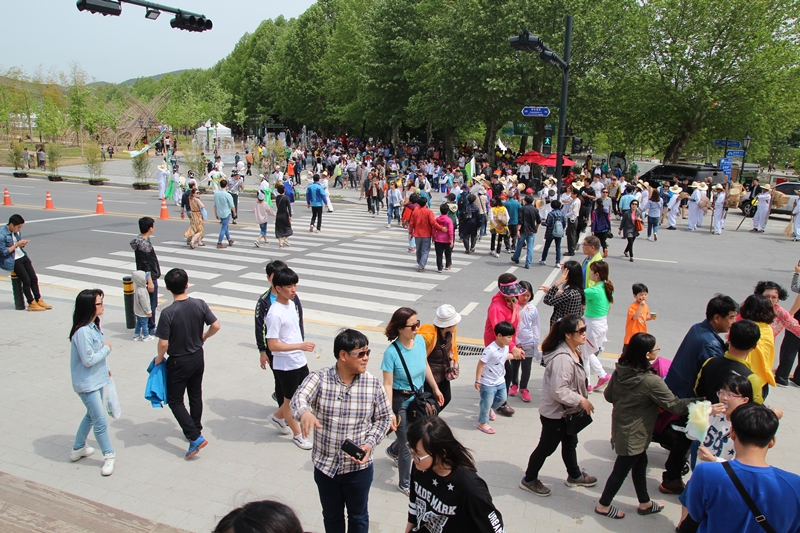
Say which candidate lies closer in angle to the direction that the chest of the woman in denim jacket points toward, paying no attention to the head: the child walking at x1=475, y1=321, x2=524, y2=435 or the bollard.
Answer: the child walking

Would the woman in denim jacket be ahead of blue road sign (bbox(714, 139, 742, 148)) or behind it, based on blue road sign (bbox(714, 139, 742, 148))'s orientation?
ahead

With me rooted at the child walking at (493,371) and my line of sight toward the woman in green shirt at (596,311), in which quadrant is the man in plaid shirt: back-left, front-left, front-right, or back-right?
back-right

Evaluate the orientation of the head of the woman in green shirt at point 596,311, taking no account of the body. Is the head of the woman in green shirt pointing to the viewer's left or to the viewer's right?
to the viewer's left

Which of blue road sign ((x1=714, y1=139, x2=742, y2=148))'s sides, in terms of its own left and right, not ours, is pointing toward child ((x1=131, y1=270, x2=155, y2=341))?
front

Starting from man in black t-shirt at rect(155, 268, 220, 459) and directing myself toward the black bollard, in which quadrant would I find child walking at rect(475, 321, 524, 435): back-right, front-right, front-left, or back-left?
back-right

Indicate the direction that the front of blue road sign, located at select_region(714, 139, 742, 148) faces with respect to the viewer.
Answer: facing the viewer

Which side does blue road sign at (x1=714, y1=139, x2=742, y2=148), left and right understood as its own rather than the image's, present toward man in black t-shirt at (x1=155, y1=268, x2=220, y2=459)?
front
